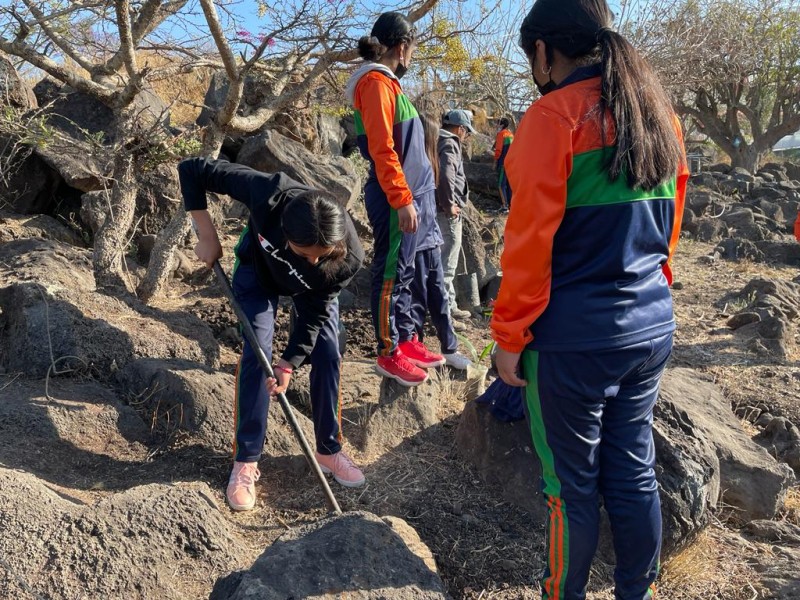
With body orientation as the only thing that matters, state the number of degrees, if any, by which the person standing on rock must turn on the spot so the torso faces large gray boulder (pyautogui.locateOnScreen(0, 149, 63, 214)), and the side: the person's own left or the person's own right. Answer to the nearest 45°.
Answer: approximately 135° to the person's own left

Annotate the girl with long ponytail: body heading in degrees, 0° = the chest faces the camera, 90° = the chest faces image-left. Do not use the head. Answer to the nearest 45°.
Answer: approximately 135°

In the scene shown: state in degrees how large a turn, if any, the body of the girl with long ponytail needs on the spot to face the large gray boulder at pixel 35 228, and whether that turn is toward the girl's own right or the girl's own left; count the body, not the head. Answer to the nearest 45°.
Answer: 0° — they already face it

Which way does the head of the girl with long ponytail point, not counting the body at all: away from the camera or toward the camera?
away from the camera

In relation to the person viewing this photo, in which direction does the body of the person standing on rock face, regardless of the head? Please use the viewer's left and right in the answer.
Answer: facing to the right of the viewer
